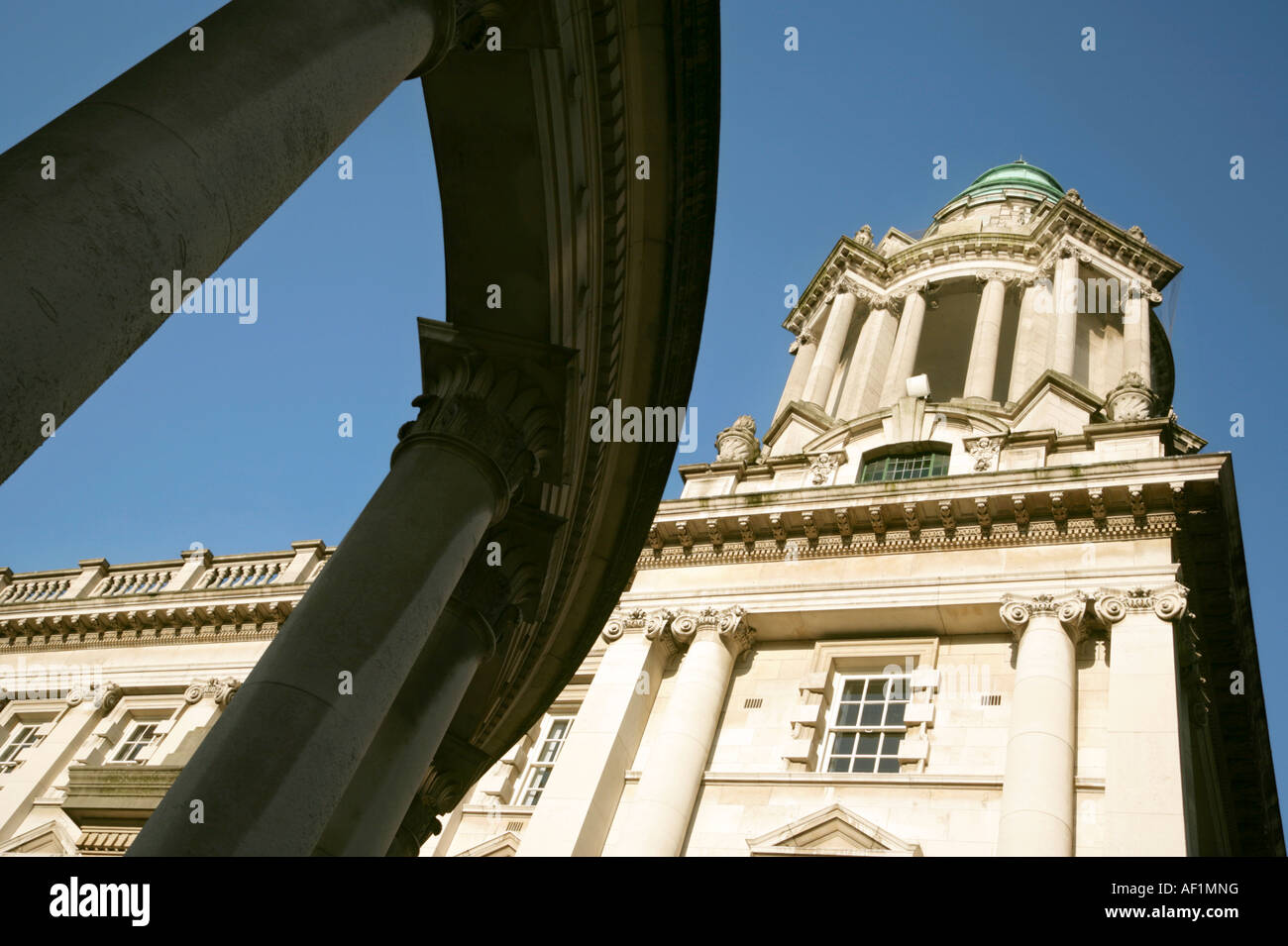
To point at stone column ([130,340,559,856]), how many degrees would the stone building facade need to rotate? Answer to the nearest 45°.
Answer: approximately 45° to its right

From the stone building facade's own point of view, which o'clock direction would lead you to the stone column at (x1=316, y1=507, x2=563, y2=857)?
The stone column is roughly at 1 o'clock from the stone building facade.

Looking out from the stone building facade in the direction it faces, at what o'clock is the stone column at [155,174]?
The stone column is roughly at 1 o'clock from the stone building facade.

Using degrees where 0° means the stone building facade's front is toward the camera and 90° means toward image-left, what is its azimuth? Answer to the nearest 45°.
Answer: approximately 0°
